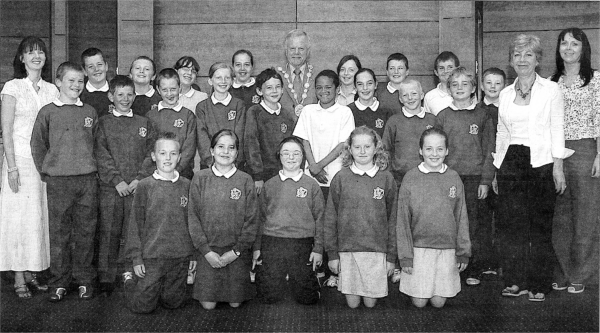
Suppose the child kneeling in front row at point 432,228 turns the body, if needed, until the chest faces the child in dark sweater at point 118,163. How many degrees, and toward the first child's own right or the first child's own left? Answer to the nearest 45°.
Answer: approximately 90° to the first child's own right

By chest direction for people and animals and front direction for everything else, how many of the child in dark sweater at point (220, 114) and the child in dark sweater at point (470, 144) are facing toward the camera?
2

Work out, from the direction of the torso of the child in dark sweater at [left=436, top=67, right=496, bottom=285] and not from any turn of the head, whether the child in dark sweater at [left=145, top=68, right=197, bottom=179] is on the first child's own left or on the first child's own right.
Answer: on the first child's own right

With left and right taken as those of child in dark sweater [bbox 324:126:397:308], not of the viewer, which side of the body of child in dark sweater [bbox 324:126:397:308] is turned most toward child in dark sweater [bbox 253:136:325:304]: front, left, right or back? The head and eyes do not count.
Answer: right

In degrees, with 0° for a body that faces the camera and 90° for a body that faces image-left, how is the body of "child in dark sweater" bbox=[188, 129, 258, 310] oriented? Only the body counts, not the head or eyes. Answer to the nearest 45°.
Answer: approximately 0°

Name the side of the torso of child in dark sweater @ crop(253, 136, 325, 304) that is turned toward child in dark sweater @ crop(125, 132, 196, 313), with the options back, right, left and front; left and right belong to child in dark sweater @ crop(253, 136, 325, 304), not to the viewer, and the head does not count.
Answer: right

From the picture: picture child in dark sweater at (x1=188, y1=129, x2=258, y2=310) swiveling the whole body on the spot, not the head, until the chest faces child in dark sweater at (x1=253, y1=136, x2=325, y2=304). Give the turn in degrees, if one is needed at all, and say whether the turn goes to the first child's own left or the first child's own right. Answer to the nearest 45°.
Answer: approximately 90° to the first child's own left

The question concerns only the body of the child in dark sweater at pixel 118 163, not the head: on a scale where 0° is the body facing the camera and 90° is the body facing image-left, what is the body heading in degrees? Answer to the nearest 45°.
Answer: approximately 0°

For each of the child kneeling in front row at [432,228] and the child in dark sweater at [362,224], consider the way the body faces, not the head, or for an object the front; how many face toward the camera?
2
